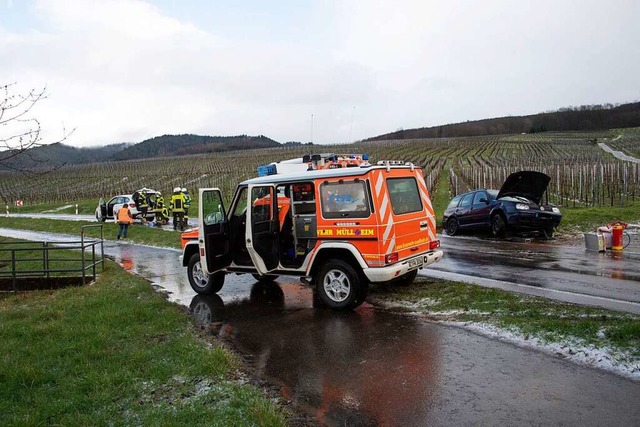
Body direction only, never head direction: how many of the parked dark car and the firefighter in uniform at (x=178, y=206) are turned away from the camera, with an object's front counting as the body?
1

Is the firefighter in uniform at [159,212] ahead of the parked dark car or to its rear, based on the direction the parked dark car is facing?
to the rear

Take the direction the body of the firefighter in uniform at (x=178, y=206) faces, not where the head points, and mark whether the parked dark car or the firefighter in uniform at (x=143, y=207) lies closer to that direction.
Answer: the firefighter in uniform

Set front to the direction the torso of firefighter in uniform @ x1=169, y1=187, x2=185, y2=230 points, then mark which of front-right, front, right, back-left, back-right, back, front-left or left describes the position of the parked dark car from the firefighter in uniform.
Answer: back-right

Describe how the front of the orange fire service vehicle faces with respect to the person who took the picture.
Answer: facing away from the viewer and to the left of the viewer

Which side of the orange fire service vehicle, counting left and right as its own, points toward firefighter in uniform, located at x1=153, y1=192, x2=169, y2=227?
front

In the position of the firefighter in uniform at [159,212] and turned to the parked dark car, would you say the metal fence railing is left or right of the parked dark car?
right

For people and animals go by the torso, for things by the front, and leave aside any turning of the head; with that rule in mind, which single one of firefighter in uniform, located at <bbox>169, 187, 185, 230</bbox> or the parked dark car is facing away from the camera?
the firefighter in uniform

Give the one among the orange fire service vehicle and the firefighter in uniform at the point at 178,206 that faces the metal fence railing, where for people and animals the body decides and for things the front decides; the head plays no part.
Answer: the orange fire service vehicle

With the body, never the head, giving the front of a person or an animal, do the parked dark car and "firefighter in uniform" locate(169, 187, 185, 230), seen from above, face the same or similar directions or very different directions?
very different directions

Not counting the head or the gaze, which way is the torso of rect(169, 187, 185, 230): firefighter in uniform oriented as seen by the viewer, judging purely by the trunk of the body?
away from the camera

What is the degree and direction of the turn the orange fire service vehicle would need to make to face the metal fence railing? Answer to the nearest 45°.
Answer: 0° — it already faces it

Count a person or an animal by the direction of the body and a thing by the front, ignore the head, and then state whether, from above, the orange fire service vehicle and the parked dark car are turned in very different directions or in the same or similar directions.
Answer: very different directions
